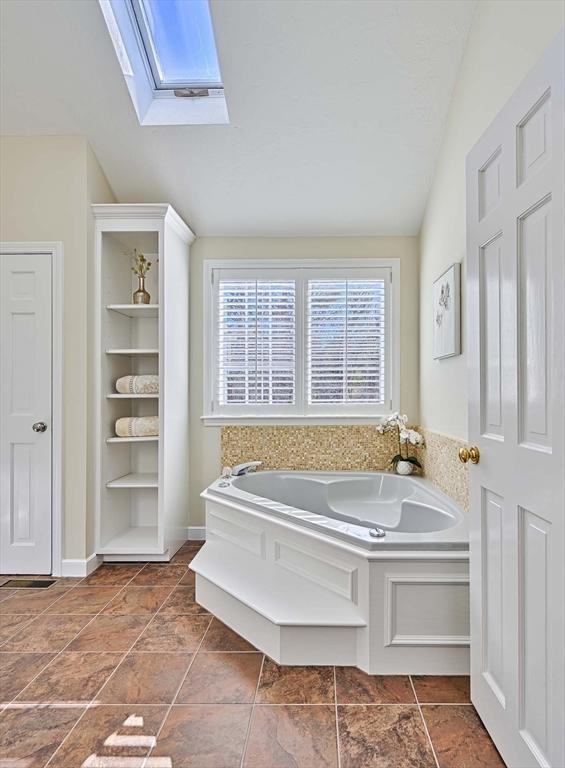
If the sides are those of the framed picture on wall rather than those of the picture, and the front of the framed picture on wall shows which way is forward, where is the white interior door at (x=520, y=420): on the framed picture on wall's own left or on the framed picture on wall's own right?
on the framed picture on wall's own left

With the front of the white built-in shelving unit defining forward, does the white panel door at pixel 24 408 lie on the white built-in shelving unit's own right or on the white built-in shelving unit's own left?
on the white built-in shelving unit's own right

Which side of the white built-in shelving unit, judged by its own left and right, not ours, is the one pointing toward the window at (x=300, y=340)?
left

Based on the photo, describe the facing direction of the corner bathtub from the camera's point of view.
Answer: facing the viewer and to the left of the viewer

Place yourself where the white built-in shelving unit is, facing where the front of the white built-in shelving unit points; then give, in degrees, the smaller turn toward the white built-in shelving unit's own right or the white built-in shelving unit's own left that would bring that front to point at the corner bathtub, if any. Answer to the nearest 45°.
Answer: approximately 90° to the white built-in shelving unit's own left

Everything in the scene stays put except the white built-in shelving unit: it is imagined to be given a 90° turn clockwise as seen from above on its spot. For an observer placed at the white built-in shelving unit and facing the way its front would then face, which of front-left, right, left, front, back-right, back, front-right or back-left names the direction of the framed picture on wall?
back-left

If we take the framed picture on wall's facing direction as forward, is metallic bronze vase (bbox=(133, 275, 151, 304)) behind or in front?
in front

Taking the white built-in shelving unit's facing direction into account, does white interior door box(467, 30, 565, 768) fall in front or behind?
in front

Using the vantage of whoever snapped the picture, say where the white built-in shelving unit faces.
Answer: facing the viewer

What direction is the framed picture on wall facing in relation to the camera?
to the viewer's left
